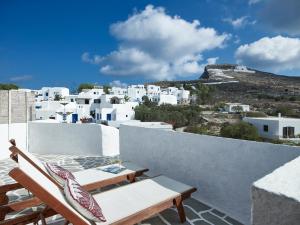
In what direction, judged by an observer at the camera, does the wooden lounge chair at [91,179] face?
facing away from the viewer and to the right of the viewer

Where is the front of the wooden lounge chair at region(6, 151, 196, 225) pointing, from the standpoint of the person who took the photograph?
facing away from the viewer and to the right of the viewer

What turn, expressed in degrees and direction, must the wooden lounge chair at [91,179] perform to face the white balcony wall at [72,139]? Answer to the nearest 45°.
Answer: approximately 45° to its left

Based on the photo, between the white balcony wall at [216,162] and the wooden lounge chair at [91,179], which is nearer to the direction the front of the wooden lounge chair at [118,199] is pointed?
the white balcony wall

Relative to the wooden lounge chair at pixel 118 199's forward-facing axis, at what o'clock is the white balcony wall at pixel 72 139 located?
The white balcony wall is roughly at 10 o'clock from the wooden lounge chair.

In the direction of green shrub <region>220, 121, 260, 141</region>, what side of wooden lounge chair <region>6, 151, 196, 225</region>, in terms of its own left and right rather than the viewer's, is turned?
front

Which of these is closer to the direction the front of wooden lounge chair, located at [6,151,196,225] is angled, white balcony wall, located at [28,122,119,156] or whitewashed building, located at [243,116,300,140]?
the whitewashed building

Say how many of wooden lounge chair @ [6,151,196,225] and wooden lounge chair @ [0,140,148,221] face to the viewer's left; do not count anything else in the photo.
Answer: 0
